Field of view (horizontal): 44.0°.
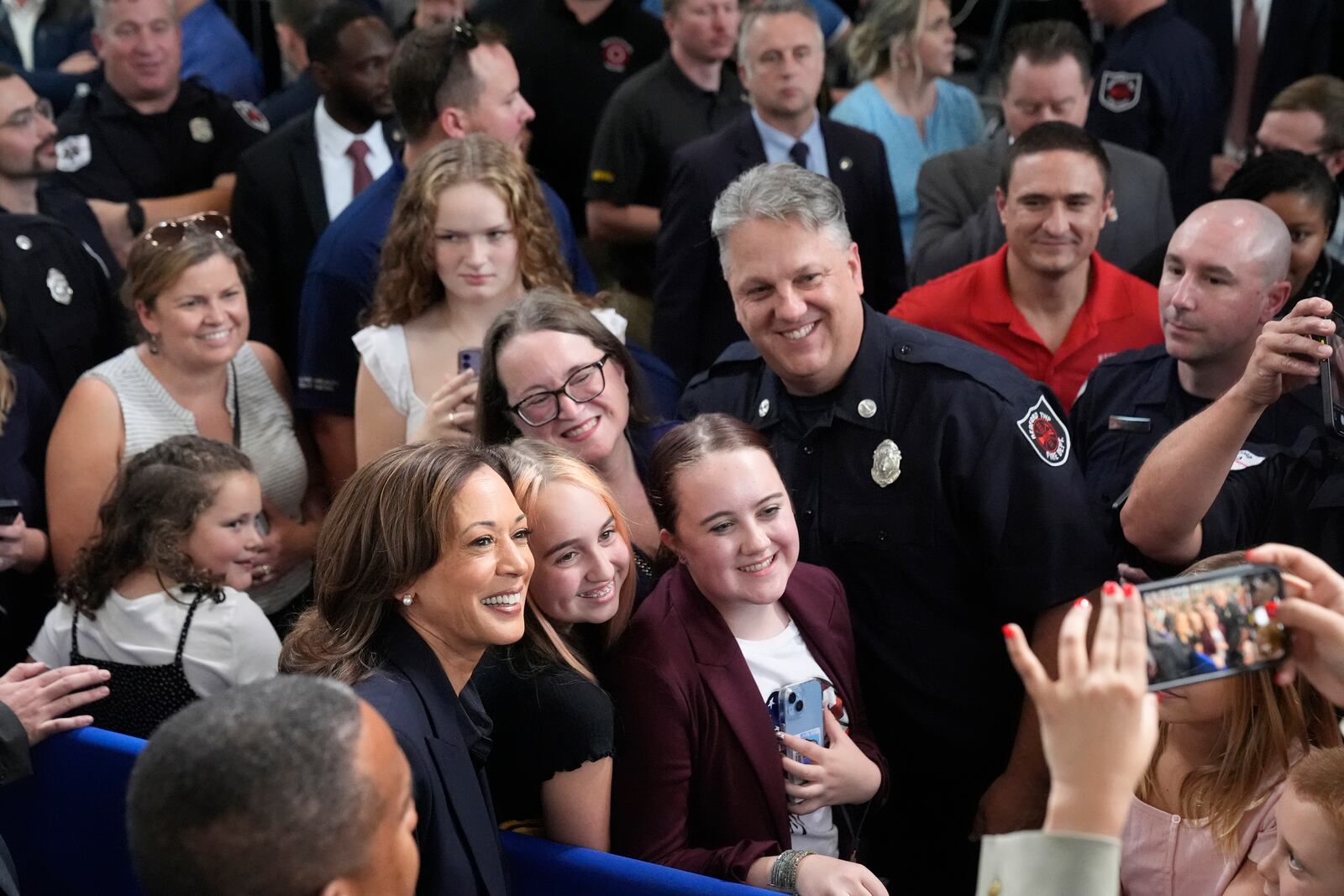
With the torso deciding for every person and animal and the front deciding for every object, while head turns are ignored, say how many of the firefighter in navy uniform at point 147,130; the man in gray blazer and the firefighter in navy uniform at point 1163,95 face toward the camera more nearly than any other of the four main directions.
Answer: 2

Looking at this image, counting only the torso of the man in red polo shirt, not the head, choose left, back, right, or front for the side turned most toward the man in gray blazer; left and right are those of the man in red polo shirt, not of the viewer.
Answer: back

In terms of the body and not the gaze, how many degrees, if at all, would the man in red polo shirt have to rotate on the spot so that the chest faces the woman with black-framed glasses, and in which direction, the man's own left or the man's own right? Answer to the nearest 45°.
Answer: approximately 45° to the man's own right

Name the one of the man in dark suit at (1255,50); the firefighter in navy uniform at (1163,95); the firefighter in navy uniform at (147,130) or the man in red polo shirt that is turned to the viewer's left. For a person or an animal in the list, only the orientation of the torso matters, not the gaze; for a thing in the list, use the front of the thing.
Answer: the firefighter in navy uniform at (1163,95)

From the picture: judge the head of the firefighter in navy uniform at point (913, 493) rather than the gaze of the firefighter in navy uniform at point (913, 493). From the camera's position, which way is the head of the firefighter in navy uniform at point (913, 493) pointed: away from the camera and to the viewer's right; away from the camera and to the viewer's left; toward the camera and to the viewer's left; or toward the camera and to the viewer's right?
toward the camera and to the viewer's left

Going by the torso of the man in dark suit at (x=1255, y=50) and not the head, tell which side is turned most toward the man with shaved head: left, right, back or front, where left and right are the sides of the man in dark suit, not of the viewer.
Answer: front

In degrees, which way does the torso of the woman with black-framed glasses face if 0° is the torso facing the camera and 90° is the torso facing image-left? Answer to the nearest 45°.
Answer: approximately 0°

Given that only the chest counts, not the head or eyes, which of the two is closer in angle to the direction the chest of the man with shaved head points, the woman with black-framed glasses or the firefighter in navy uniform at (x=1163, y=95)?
the woman with black-framed glasses

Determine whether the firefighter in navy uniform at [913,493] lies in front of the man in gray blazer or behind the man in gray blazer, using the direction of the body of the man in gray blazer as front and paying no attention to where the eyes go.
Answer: in front

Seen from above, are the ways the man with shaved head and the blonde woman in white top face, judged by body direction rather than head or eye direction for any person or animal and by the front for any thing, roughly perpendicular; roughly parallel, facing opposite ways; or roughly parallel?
roughly perpendicular
